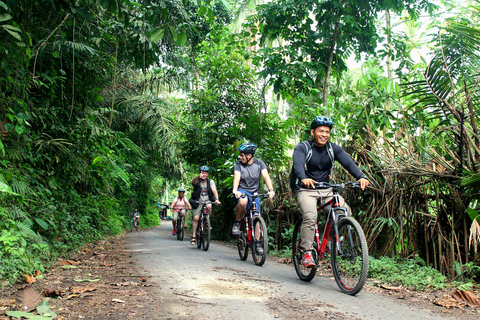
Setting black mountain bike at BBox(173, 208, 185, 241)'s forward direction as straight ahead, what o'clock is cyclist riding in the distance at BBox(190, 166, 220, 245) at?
The cyclist riding in the distance is roughly at 12 o'clock from the black mountain bike.

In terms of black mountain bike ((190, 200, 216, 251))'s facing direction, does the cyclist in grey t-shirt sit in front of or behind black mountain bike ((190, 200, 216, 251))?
in front

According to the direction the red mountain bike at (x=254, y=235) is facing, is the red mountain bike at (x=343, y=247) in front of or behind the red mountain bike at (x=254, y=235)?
in front

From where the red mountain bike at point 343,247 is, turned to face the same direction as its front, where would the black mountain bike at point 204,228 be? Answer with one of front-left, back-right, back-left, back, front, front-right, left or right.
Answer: back

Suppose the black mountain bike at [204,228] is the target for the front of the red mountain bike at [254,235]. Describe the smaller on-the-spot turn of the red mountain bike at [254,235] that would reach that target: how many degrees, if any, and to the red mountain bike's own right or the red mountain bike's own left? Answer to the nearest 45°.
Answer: approximately 180°

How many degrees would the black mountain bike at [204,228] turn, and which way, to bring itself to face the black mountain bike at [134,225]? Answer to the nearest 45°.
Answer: approximately 180°

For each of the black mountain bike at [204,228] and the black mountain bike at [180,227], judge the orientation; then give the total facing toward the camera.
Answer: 2

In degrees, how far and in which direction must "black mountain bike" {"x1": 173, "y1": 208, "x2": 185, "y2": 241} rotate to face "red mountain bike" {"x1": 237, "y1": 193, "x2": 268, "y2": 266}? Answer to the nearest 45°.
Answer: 0° — it already faces it

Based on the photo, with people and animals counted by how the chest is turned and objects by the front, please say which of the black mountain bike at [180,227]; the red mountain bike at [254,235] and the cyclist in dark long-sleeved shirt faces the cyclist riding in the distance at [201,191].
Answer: the black mountain bike at [180,227]

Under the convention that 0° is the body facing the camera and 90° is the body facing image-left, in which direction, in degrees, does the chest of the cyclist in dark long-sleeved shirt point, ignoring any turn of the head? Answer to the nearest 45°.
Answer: approximately 315°

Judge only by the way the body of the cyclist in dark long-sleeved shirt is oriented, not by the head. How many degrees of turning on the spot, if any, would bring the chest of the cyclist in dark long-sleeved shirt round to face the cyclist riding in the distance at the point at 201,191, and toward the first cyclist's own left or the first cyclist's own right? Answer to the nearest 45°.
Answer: approximately 180°

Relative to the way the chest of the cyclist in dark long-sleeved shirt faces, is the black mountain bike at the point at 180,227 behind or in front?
behind
